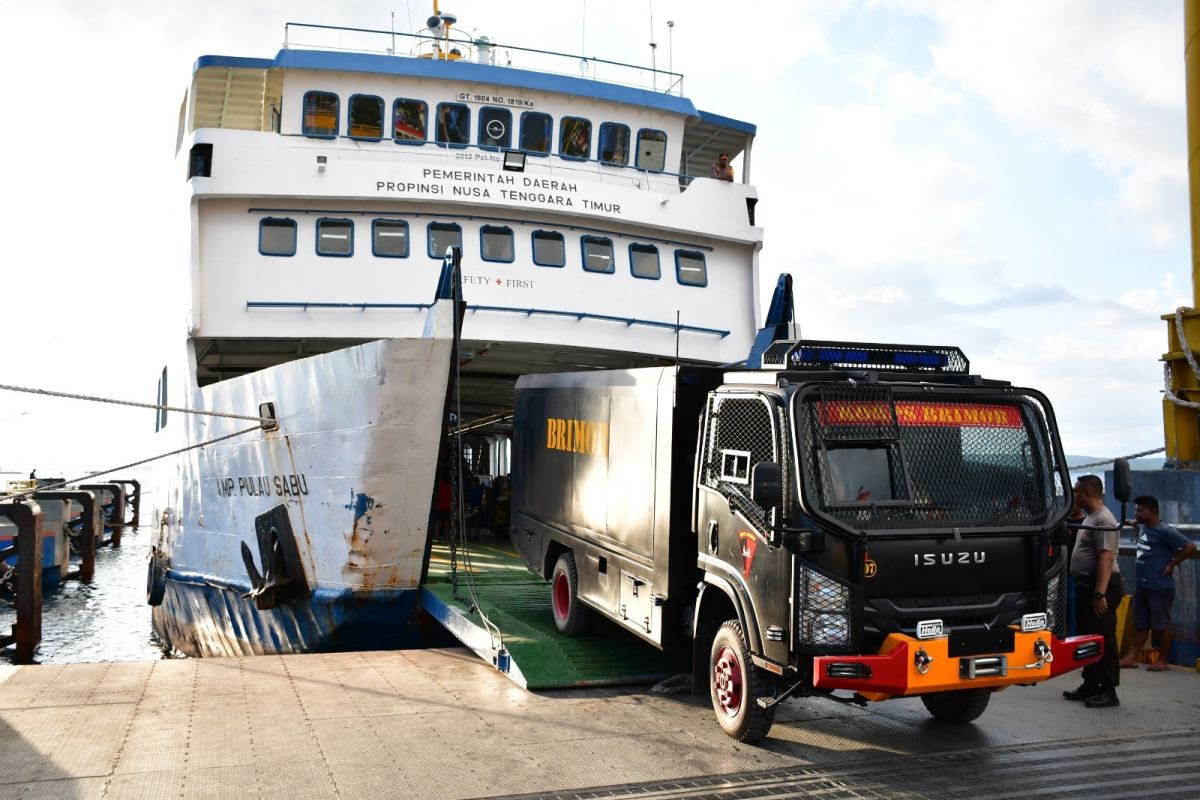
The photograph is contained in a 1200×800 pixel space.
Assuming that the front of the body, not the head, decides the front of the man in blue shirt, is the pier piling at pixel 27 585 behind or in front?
in front

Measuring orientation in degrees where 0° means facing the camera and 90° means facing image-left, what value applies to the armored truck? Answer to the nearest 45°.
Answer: approximately 315°

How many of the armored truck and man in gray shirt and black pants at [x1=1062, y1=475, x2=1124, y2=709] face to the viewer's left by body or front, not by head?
1

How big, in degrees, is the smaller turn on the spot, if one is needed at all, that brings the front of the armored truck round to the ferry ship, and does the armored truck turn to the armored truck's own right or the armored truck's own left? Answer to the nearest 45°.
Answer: approximately 180°

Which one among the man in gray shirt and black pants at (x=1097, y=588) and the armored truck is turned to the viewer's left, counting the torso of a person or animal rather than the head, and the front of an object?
the man in gray shirt and black pants

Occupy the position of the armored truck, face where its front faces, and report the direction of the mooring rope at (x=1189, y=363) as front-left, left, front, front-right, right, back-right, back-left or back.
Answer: left

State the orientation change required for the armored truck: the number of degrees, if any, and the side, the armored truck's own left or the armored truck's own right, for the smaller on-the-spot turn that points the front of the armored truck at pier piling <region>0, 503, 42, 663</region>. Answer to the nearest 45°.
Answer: approximately 180°

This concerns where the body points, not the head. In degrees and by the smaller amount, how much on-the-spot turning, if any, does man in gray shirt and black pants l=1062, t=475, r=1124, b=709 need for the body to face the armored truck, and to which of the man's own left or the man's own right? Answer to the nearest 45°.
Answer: approximately 45° to the man's own left

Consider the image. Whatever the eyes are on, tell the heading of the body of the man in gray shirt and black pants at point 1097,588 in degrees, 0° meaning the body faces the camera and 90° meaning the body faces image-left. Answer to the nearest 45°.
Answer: approximately 90°

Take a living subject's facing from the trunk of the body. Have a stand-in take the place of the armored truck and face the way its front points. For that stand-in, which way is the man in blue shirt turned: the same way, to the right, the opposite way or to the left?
to the right

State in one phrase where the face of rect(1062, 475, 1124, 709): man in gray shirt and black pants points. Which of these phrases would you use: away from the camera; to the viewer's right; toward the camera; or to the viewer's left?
to the viewer's left

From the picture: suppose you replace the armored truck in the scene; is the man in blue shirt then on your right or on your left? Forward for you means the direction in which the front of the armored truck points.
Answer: on your left

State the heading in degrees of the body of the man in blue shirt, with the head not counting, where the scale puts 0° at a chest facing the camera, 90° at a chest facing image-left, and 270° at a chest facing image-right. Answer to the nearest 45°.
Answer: approximately 45°

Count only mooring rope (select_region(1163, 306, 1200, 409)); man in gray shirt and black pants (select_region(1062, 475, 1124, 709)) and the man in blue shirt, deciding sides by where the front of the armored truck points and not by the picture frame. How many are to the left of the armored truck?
3
